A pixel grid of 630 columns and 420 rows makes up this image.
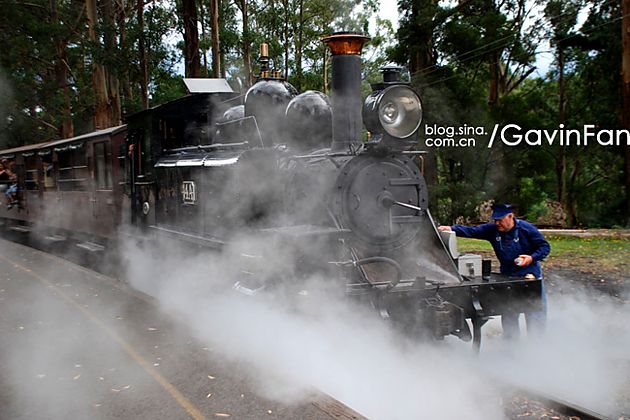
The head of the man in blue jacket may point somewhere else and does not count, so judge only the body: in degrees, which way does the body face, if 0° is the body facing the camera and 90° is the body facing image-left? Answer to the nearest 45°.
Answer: approximately 45°

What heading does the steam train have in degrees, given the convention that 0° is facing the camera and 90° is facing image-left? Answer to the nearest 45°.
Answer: approximately 315°

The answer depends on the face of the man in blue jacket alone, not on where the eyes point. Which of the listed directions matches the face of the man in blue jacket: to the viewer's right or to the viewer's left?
to the viewer's left

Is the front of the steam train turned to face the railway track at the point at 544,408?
yes
